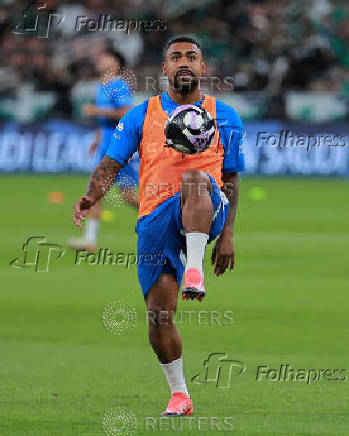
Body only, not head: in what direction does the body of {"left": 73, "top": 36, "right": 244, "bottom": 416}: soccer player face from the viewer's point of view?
toward the camera

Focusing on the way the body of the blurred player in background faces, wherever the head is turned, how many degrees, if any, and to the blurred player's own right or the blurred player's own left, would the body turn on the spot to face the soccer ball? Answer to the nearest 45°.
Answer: approximately 90° to the blurred player's own left

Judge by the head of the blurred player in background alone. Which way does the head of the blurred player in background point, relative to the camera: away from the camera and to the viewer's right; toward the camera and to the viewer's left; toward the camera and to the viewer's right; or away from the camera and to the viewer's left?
toward the camera and to the viewer's left

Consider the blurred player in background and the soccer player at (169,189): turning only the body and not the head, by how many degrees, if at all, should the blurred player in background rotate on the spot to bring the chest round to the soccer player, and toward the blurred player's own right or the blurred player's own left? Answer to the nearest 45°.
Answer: approximately 90° to the blurred player's own left

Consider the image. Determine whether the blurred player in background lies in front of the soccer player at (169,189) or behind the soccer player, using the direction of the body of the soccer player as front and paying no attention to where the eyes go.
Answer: behind
